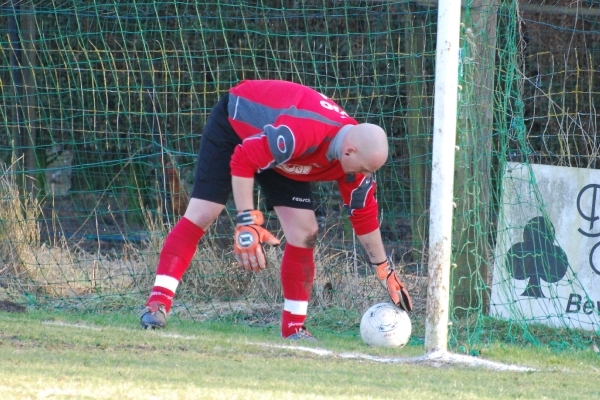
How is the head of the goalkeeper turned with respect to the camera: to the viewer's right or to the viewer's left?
to the viewer's right

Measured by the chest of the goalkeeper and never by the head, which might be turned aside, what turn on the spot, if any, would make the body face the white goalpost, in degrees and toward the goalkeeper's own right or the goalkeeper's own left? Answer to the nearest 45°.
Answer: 0° — they already face it

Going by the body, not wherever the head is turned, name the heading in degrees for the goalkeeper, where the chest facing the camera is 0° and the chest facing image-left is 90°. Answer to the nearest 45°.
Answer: approximately 315°
